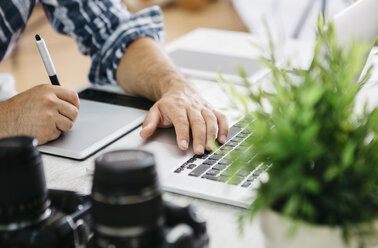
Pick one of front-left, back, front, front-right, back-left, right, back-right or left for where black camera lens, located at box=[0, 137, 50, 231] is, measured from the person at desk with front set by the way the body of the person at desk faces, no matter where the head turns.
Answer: front-right

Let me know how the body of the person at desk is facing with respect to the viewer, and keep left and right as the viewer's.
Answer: facing the viewer and to the right of the viewer

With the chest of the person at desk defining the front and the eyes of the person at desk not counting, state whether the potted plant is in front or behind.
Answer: in front

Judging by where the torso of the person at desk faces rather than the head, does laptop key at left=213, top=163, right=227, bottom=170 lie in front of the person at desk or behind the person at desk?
in front

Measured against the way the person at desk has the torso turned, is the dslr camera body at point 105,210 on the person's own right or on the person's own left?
on the person's own right
